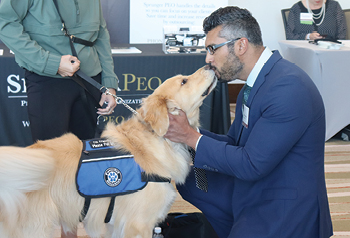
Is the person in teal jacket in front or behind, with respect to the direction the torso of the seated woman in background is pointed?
in front

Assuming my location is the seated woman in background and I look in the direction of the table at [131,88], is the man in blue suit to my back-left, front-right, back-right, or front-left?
front-left

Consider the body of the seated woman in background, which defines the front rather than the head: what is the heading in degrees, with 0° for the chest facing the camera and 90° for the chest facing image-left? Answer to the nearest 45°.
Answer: approximately 0°

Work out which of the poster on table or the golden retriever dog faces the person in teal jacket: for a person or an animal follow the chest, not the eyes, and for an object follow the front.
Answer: the poster on table

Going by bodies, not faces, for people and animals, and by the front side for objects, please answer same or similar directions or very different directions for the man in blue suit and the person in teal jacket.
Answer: very different directions

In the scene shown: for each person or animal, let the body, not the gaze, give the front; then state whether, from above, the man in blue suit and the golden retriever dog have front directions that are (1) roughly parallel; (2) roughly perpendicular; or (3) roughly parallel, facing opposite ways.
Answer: roughly parallel, facing opposite ways

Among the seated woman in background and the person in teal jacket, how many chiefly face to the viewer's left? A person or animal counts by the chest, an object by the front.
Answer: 0

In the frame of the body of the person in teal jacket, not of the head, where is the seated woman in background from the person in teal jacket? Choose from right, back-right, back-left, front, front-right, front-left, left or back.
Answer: left

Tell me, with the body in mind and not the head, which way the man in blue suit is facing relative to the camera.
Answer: to the viewer's left

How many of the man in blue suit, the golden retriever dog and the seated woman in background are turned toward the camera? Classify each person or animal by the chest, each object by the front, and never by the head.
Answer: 1

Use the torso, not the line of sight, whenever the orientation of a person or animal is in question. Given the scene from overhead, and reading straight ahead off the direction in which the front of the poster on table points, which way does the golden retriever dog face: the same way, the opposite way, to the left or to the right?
to the left

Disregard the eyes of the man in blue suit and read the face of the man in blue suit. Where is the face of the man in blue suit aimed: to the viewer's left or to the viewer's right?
to the viewer's left

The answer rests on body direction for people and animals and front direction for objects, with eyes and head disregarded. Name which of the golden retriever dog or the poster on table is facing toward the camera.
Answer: the poster on table

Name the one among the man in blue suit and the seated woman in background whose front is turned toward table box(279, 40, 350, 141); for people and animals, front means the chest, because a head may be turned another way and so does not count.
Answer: the seated woman in background

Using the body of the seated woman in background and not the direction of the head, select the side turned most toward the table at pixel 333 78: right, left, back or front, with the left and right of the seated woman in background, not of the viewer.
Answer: front

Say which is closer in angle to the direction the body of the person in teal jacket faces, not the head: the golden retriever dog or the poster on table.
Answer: the golden retriever dog

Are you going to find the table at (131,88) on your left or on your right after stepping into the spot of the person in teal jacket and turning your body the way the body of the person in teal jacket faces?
on your left

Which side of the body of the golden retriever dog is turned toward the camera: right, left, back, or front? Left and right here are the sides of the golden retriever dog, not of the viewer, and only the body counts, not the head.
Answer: right

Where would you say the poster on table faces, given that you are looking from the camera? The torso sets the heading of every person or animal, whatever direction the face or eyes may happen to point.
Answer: facing the viewer
